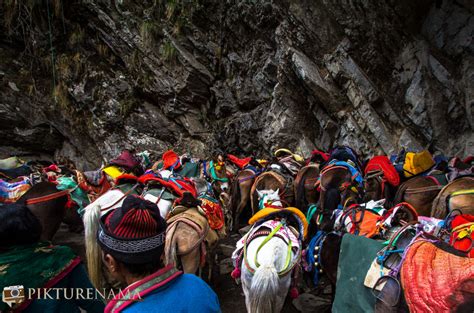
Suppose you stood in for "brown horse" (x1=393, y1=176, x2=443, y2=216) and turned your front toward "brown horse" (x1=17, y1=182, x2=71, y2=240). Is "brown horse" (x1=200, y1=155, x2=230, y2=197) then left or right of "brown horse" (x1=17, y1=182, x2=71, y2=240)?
right

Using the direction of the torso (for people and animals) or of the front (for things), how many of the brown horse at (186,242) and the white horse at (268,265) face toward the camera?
0

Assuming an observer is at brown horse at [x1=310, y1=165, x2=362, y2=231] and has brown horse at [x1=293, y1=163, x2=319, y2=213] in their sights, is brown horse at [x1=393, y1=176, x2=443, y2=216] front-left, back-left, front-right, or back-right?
back-right

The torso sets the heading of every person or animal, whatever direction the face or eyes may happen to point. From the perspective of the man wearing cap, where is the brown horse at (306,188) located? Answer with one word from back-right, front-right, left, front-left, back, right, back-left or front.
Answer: right

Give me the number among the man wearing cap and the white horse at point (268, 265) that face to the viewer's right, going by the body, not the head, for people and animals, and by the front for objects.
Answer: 0

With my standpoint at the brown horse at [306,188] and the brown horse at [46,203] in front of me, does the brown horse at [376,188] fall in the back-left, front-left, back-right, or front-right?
back-left

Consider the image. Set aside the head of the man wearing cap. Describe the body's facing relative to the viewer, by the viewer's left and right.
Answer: facing away from the viewer and to the left of the viewer

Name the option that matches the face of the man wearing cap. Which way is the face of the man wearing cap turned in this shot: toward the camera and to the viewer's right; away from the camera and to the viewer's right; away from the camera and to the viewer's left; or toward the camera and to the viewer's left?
away from the camera and to the viewer's left

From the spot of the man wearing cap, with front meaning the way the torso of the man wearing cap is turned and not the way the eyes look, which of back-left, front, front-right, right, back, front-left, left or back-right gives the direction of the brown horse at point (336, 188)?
right

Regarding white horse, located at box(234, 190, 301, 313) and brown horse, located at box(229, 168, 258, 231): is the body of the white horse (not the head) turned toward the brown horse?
yes

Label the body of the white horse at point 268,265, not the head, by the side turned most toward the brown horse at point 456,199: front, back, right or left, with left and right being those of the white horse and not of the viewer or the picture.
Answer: right

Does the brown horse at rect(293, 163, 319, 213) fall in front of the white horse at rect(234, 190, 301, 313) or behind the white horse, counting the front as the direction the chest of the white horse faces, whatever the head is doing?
in front

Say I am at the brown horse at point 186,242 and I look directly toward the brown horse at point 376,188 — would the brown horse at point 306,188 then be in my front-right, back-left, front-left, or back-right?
front-left

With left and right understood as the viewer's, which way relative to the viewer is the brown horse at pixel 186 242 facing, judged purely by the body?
facing away from the viewer and to the right of the viewer

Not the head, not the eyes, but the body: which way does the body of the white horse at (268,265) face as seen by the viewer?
away from the camera

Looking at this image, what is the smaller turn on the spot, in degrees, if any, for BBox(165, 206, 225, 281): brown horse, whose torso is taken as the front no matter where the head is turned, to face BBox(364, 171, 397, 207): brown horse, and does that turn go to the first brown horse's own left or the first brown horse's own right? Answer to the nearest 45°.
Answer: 0° — it already faces it

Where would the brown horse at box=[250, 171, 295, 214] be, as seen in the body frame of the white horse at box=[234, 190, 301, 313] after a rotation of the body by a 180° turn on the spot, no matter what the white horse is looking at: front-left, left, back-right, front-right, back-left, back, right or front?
back
